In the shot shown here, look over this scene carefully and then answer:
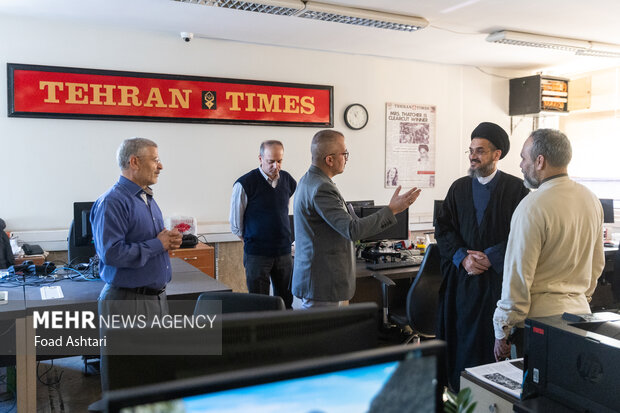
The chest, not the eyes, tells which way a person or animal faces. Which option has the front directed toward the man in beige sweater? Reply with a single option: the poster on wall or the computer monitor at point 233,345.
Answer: the poster on wall

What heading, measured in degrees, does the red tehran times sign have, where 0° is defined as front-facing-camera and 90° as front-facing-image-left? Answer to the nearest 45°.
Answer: approximately 315°

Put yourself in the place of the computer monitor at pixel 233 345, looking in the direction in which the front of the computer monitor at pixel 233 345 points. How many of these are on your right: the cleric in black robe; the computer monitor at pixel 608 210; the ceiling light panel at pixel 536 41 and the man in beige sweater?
4

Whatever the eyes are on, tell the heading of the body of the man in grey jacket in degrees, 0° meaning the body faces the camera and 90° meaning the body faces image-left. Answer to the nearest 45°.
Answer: approximately 225°

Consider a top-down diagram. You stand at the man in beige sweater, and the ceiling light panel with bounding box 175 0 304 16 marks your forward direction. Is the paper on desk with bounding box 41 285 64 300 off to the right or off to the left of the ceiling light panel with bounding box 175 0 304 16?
left

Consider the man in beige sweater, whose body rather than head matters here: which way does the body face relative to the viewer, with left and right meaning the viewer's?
facing away from the viewer and to the left of the viewer

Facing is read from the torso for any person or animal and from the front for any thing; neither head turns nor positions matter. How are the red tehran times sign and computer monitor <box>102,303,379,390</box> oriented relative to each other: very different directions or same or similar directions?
very different directions

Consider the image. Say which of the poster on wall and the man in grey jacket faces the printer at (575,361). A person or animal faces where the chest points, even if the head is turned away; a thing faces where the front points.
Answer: the poster on wall

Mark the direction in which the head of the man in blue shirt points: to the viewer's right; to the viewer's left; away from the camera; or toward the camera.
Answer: to the viewer's right

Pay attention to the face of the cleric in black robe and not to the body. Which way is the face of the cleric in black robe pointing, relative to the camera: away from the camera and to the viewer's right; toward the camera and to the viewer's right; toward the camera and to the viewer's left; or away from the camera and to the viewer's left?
toward the camera and to the viewer's left

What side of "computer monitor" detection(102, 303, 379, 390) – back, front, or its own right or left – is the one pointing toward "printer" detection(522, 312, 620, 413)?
right
